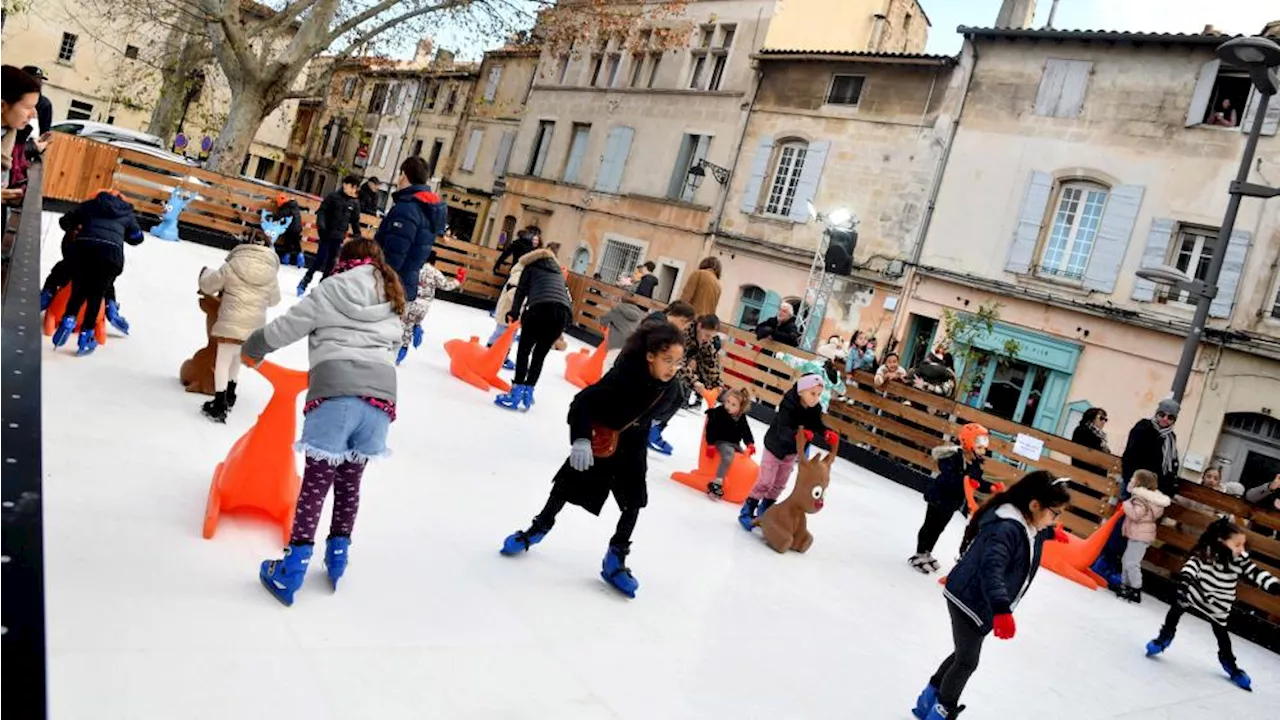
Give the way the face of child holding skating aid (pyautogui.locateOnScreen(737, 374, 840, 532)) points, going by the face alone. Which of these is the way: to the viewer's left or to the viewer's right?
to the viewer's right

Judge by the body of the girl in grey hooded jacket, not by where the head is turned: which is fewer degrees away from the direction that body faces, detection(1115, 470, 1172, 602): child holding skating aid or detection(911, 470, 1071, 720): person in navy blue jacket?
the child holding skating aid

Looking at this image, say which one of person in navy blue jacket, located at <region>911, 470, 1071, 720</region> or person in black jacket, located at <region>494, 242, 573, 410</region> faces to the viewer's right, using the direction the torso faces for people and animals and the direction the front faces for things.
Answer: person in navy blue jacket, located at <region>911, 470, 1071, 720</region>

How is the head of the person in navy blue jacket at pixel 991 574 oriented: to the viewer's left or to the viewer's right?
to the viewer's right

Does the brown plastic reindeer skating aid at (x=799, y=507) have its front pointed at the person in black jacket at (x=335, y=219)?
no

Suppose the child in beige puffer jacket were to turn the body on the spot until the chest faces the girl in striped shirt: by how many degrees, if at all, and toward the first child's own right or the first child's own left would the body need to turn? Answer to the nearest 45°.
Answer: approximately 135° to the first child's own right

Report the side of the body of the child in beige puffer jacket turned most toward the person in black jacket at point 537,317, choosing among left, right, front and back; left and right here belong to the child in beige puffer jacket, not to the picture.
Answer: right

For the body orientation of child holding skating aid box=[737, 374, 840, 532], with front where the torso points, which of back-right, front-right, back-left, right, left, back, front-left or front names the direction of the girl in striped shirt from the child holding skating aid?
front-left

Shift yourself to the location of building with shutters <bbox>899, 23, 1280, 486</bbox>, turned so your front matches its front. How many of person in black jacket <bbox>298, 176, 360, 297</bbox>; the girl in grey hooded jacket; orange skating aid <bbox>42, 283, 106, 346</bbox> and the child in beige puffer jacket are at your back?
0

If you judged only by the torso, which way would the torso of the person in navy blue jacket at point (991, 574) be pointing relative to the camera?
to the viewer's right

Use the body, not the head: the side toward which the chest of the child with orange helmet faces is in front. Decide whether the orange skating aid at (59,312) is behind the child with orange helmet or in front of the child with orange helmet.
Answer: behind
